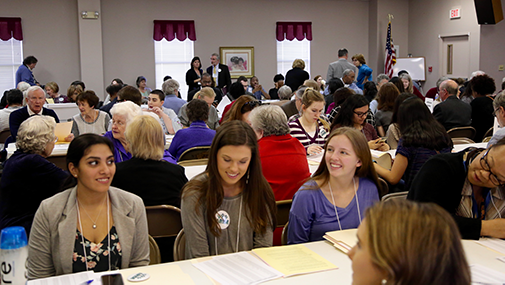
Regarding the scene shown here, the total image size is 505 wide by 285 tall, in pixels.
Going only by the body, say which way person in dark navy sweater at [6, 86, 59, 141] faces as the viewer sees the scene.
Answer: toward the camera

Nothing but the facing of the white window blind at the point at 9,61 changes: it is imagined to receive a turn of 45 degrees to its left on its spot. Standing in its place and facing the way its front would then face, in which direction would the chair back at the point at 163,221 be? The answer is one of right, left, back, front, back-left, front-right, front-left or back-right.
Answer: front-right

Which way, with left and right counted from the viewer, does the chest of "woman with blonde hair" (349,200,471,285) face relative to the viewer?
facing away from the viewer and to the left of the viewer

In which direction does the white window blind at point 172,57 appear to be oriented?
toward the camera

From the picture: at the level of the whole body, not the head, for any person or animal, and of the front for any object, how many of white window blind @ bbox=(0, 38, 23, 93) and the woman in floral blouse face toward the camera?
2

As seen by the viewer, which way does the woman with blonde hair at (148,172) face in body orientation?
away from the camera

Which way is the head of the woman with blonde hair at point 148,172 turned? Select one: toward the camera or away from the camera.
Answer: away from the camera

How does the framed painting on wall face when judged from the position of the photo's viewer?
facing the viewer

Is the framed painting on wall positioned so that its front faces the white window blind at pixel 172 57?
no

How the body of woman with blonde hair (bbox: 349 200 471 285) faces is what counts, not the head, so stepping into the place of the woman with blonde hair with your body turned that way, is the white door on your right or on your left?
on your right

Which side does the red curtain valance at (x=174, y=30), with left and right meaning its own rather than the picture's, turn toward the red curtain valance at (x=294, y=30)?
left

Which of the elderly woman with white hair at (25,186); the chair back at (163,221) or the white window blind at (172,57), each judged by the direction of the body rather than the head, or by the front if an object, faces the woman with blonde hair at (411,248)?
the white window blind

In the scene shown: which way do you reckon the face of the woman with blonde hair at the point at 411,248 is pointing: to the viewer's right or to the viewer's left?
to the viewer's left

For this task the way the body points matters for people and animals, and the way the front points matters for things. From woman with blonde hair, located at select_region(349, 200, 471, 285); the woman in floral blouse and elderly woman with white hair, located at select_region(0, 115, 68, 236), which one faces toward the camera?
the woman in floral blouse

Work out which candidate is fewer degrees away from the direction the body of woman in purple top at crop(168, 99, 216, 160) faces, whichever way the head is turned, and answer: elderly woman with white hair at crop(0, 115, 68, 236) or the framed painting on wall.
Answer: the framed painting on wall
